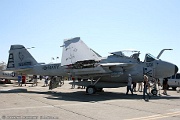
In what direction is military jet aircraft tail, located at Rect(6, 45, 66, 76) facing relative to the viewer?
to the viewer's right

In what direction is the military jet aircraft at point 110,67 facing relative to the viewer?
to the viewer's right

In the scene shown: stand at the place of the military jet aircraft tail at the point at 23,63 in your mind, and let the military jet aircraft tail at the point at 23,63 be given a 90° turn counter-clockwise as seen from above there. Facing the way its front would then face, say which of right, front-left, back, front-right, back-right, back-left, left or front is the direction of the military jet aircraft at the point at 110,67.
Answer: back-right
